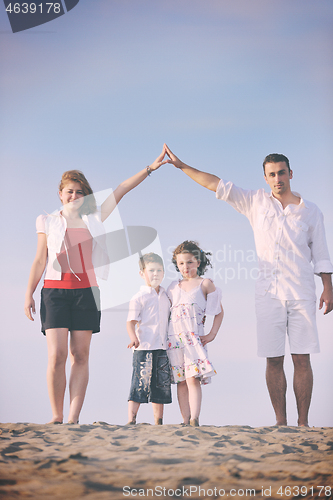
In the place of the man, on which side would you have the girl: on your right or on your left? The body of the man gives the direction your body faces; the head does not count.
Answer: on your right

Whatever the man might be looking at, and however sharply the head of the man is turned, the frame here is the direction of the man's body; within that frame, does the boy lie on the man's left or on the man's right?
on the man's right

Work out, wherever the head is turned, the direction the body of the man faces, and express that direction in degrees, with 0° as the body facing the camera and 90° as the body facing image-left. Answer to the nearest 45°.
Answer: approximately 0°

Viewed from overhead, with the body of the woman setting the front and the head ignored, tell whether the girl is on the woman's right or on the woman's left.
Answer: on the woman's left

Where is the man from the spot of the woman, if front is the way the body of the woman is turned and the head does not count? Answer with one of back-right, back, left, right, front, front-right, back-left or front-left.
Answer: left

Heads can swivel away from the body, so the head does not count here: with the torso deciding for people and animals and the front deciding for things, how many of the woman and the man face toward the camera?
2

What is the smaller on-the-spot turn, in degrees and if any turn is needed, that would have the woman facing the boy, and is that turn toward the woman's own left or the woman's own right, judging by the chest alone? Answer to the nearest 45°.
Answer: approximately 135° to the woman's own left
